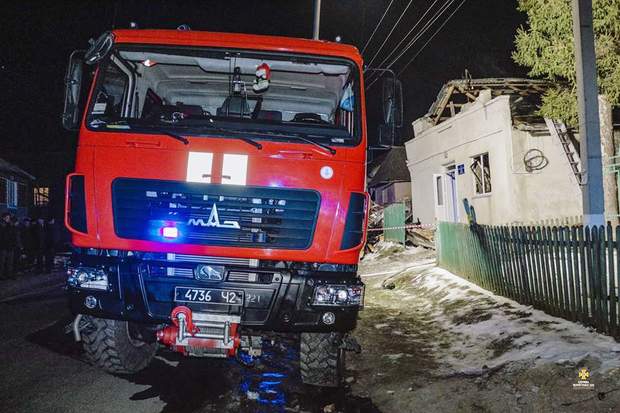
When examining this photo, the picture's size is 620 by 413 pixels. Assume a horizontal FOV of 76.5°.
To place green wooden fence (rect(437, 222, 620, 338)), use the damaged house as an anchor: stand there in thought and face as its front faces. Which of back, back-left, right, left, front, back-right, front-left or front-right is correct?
front-left

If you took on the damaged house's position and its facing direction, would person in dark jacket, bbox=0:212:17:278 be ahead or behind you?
ahead

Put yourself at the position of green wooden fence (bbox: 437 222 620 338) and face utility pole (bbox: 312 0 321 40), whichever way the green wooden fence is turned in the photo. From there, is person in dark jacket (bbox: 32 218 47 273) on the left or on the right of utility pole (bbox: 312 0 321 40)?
left

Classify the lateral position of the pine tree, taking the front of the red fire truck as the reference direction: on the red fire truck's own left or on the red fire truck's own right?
on the red fire truck's own left

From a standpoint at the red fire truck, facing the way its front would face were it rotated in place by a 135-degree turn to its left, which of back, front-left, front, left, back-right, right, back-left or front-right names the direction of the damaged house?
front

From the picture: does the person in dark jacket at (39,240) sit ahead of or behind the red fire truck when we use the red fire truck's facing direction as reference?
behind

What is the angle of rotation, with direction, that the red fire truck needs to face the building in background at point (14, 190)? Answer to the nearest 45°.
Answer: approximately 135° to its right

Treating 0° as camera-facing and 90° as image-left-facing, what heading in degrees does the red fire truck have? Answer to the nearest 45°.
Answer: approximately 0°

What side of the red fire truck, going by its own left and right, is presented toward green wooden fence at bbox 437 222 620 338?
left

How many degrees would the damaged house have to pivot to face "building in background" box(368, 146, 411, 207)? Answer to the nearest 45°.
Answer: approximately 90° to its right

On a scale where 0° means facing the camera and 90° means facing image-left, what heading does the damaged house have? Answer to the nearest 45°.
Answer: approximately 45°

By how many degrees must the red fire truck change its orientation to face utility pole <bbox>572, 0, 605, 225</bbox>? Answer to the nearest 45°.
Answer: approximately 90° to its left
